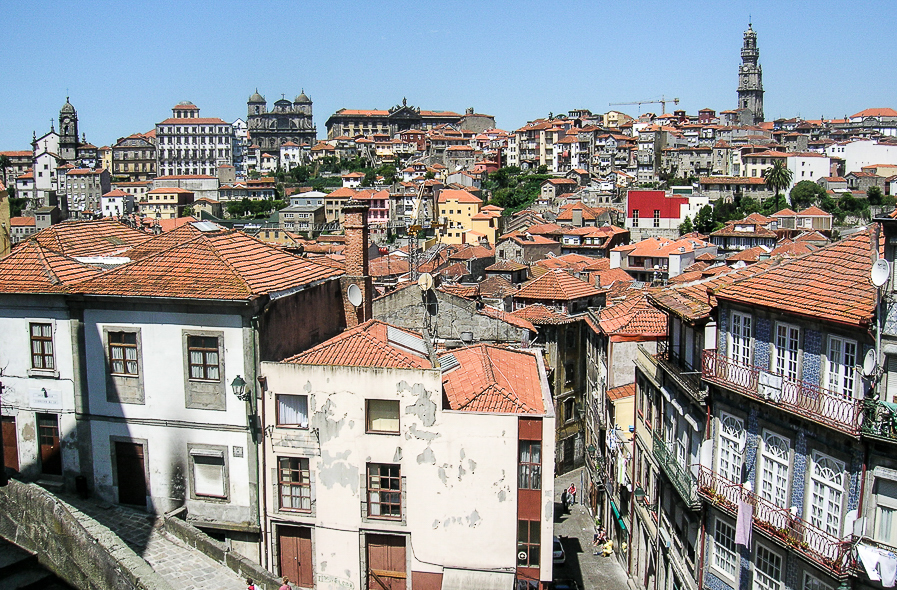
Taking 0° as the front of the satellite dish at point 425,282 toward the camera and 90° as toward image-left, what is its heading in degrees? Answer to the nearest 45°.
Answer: approximately 45°

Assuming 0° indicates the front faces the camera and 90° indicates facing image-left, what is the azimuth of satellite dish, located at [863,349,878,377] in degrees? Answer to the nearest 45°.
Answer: approximately 45°

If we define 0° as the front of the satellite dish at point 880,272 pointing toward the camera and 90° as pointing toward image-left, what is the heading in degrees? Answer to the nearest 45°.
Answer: approximately 45°
